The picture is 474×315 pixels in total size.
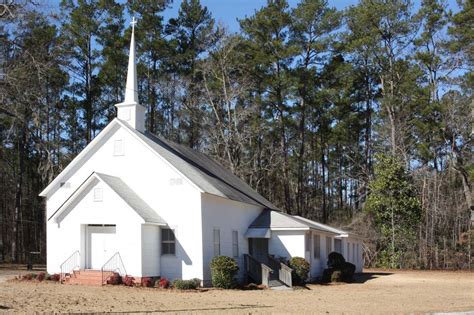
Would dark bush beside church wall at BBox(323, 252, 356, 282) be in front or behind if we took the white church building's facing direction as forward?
behind

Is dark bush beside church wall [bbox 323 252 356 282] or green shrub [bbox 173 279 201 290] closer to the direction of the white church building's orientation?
the green shrub

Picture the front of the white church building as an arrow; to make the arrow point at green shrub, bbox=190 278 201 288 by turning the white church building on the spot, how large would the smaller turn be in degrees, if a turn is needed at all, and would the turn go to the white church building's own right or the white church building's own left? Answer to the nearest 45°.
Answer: approximately 90° to the white church building's own left

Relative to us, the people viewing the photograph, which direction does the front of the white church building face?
facing the viewer and to the left of the viewer
